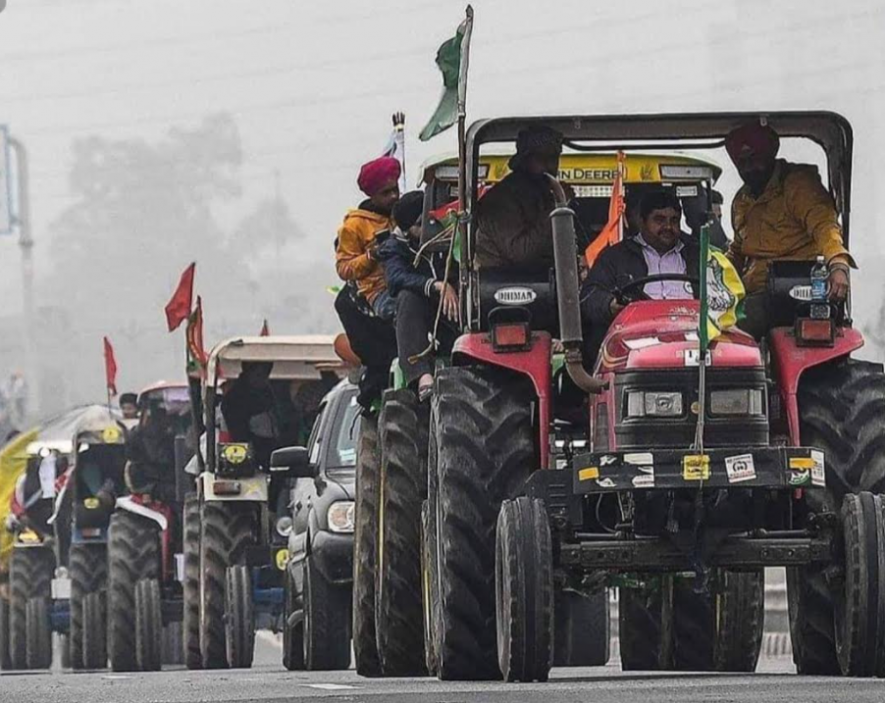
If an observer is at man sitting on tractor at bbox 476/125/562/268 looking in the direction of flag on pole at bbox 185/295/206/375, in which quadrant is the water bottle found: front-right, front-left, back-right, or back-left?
back-right

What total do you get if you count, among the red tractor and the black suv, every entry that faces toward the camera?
2

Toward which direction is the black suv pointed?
toward the camera

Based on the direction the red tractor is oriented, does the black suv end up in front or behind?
behind

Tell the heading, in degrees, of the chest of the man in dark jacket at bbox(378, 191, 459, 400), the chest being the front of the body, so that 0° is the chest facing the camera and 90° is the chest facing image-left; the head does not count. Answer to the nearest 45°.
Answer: approximately 315°

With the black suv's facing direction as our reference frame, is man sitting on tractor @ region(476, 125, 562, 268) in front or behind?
in front

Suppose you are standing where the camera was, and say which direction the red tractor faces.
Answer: facing the viewer

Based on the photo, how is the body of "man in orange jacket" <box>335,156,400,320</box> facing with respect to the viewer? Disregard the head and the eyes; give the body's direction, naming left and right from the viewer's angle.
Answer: facing the viewer and to the right of the viewer
